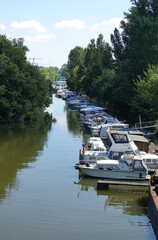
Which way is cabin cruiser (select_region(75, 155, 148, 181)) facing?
to the viewer's left

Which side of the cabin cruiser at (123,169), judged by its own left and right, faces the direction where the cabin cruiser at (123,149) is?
right

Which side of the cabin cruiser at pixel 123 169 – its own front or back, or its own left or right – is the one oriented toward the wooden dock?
left
